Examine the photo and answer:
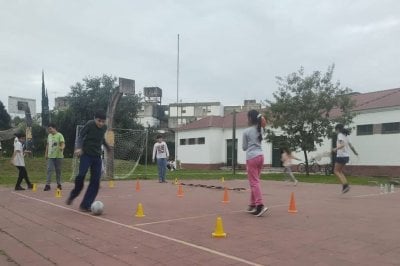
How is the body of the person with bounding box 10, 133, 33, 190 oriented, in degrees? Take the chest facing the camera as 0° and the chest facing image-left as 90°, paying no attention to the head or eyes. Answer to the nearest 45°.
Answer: approximately 270°

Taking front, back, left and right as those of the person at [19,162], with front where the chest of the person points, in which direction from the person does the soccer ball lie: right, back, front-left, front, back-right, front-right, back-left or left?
right

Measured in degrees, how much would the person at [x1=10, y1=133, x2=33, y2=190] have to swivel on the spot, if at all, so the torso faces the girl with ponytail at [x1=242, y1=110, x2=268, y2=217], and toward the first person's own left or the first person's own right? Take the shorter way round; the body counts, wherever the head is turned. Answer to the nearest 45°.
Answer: approximately 45° to the first person's own right

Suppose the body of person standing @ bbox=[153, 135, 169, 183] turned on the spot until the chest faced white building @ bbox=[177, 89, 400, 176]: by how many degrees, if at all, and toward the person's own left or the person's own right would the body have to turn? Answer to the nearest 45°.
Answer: approximately 135° to the person's own left

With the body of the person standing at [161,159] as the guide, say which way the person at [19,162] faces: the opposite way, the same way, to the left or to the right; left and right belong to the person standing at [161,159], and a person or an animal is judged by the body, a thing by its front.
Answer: to the left

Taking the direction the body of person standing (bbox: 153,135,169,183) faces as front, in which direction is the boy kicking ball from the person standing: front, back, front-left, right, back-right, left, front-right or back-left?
front

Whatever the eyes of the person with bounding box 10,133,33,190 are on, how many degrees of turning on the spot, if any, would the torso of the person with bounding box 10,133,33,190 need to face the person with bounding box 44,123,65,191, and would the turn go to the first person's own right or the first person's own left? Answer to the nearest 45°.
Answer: approximately 45° to the first person's own right

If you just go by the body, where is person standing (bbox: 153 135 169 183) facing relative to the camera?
toward the camera

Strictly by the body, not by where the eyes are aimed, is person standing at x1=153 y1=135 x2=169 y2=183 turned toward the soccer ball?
yes

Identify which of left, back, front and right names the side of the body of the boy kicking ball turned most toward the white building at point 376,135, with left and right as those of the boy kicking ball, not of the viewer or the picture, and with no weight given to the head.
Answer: left

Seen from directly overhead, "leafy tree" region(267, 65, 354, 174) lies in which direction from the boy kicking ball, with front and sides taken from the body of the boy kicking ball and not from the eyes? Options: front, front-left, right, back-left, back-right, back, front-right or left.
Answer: left

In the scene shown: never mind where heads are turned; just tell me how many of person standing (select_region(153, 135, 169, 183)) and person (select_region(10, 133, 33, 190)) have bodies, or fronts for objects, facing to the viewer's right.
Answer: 1
